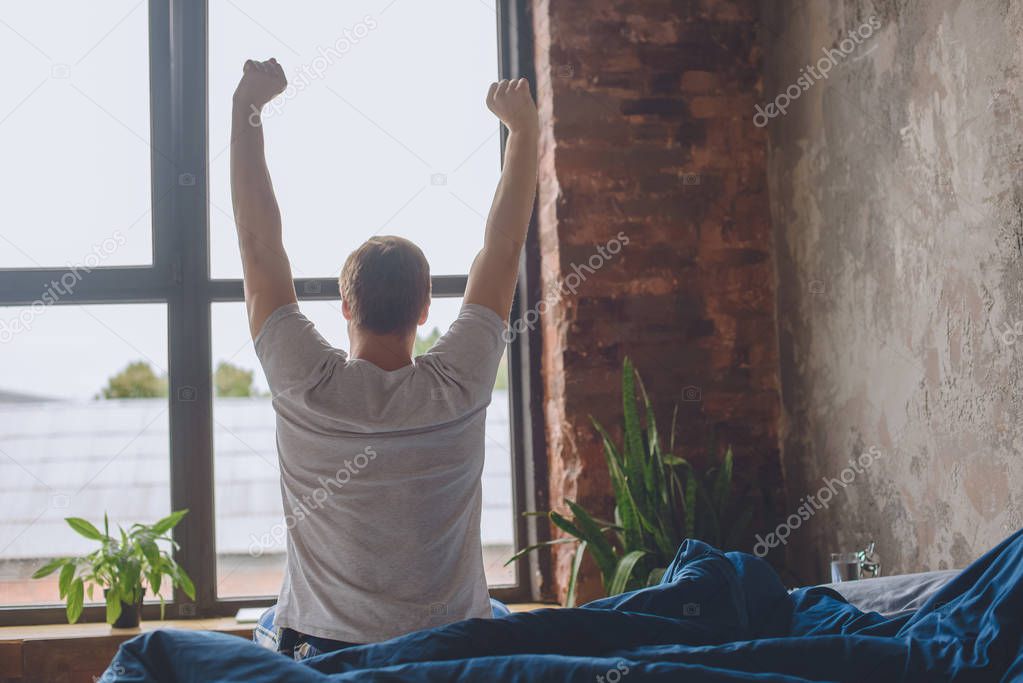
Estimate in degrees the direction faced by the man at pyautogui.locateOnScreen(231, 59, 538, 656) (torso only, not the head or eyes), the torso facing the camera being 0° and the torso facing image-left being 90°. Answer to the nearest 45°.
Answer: approximately 180°

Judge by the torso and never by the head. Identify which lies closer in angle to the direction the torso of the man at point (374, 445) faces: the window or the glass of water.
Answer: the window

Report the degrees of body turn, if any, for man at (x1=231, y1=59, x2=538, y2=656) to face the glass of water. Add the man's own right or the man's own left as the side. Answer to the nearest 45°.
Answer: approximately 45° to the man's own right

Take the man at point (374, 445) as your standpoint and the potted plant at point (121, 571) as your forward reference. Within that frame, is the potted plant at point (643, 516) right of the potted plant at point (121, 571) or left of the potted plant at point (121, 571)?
right

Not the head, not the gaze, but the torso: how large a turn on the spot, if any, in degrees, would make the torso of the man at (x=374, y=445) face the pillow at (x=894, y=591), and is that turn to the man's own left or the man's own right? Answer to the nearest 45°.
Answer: approximately 90° to the man's own right

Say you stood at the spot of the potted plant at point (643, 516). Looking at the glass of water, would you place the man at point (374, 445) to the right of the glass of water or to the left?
right

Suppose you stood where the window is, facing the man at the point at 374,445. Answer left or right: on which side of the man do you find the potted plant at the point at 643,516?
left
